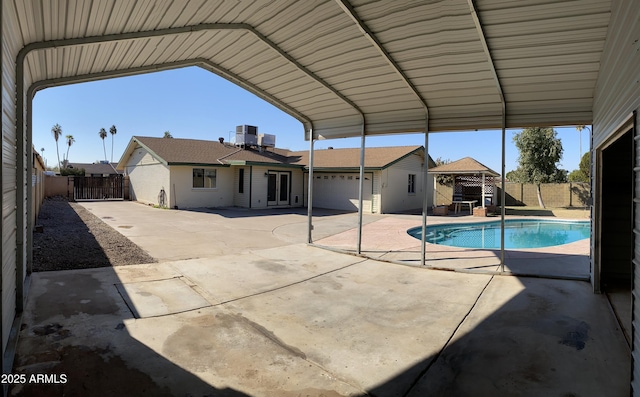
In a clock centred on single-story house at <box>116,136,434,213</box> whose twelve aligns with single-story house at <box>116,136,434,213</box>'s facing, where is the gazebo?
The gazebo is roughly at 9 o'clock from the single-story house.

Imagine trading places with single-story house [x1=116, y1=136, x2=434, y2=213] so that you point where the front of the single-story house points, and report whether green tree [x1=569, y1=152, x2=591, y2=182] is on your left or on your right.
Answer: on your left

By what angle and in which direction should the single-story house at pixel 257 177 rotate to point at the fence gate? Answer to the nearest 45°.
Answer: approximately 135° to its right

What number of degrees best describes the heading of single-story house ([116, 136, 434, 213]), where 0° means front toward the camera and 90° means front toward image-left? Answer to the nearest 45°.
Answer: approximately 0°

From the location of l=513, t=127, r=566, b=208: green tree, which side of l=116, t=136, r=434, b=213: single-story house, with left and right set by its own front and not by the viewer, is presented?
left
